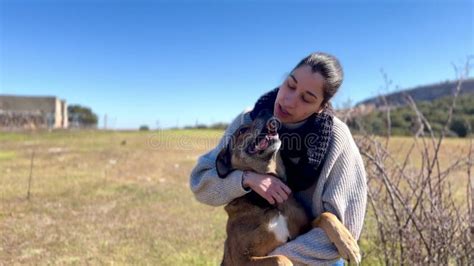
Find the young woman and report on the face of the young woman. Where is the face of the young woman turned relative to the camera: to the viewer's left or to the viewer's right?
to the viewer's left

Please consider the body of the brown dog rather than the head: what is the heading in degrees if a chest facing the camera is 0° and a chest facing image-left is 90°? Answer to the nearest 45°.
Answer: approximately 315°

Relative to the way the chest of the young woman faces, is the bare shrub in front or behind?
behind

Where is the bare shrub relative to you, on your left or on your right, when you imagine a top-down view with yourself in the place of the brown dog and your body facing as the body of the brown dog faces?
on your left
